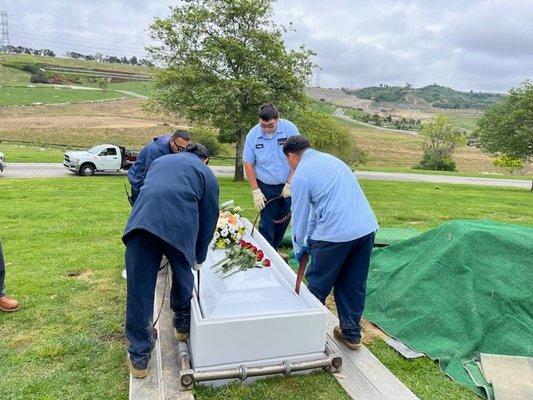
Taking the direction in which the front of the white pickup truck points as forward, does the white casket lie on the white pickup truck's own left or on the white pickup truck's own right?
on the white pickup truck's own left

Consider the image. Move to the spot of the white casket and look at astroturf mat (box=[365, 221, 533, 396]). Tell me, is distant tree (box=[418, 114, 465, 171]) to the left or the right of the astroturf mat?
left

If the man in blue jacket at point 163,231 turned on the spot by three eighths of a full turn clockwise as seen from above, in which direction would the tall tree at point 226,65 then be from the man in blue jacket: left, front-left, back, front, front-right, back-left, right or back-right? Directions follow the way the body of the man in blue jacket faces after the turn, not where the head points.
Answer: back

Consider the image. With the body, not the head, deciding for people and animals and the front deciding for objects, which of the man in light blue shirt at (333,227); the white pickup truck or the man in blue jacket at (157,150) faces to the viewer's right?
the man in blue jacket

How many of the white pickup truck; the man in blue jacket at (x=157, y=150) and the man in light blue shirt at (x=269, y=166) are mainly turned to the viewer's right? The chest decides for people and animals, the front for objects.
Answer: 1

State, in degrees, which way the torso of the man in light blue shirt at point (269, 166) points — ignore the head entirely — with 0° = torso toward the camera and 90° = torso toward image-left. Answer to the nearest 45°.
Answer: approximately 0°

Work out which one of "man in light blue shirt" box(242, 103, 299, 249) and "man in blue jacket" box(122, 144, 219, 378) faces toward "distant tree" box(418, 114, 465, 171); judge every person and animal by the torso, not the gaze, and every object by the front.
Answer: the man in blue jacket

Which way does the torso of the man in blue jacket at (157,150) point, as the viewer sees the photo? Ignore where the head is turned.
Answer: to the viewer's right

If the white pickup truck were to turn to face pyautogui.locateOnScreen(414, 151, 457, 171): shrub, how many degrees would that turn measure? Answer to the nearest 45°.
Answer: approximately 135° to its left

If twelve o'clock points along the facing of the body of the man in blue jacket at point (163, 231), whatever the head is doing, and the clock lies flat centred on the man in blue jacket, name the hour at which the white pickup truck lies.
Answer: The white pickup truck is roughly at 10 o'clock from the man in blue jacket.

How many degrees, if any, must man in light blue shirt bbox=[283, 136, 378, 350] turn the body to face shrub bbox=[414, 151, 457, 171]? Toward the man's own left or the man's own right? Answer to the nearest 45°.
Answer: approximately 45° to the man's own right

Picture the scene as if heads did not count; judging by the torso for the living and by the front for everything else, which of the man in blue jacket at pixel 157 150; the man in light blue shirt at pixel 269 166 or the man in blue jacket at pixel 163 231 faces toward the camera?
the man in light blue shirt

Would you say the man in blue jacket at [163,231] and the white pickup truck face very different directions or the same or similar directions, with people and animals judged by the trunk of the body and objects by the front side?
very different directions

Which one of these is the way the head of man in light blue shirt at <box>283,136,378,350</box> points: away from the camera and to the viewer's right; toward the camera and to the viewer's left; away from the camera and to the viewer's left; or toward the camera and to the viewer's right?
away from the camera and to the viewer's left

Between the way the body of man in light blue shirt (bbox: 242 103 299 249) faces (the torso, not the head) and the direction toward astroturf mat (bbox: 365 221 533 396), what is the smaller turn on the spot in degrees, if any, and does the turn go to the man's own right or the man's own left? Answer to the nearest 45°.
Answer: approximately 45° to the man's own left

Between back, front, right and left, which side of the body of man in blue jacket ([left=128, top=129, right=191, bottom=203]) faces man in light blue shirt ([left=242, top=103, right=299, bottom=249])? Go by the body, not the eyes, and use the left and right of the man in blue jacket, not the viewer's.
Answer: front

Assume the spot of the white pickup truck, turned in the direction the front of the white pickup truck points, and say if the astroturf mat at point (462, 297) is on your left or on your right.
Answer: on your left
